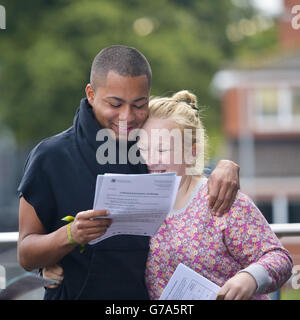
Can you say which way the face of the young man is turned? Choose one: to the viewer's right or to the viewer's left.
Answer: to the viewer's right

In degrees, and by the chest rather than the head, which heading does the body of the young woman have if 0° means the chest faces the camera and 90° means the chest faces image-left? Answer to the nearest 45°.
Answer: approximately 45°

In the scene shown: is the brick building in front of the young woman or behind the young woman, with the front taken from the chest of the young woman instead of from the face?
behind
